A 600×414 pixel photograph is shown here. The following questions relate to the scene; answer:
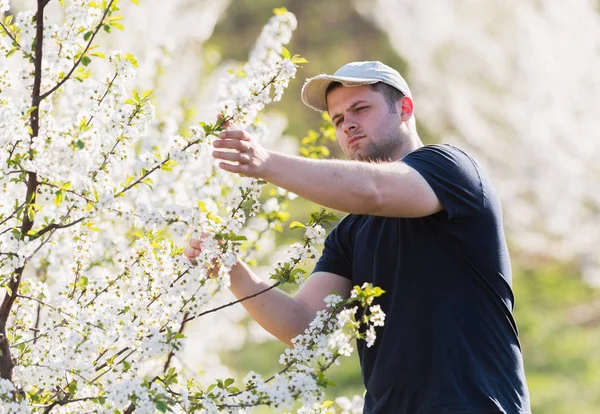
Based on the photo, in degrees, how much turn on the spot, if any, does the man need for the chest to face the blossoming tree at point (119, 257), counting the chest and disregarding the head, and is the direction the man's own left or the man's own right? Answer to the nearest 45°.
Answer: approximately 45° to the man's own right

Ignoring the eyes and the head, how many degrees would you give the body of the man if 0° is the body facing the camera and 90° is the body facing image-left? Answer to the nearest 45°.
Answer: approximately 45°
